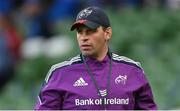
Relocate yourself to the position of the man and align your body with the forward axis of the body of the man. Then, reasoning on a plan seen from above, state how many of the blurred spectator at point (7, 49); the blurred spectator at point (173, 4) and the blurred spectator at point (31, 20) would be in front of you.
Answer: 0

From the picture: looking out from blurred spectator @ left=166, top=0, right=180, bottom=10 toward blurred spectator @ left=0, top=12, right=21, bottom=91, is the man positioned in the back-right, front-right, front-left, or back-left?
front-left

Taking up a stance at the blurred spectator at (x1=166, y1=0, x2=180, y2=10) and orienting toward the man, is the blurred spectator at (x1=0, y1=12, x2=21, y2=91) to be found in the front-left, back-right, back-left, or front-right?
front-right

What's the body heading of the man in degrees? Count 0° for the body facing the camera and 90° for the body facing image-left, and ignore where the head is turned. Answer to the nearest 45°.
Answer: approximately 0°

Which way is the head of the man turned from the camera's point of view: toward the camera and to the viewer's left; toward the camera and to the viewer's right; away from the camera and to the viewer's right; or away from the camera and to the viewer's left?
toward the camera and to the viewer's left

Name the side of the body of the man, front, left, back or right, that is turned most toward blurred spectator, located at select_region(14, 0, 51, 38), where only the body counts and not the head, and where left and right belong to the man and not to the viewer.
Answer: back

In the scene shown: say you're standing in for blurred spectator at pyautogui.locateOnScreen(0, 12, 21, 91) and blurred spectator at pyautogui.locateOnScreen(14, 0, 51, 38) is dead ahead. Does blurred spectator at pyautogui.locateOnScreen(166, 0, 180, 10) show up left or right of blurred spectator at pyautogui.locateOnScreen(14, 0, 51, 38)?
right

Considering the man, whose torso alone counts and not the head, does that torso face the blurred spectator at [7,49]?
no

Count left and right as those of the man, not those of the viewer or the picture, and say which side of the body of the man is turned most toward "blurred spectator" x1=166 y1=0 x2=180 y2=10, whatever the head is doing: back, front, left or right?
back
